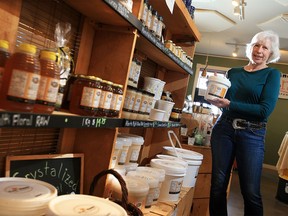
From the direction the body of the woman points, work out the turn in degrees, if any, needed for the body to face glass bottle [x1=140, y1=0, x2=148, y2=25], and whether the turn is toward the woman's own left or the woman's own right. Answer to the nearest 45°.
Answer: approximately 45° to the woman's own right

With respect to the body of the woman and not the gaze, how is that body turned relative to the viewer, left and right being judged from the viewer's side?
facing the viewer

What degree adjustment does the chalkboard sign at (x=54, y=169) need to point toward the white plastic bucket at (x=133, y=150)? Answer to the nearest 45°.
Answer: approximately 135° to its left

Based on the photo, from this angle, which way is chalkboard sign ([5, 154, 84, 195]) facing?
toward the camera

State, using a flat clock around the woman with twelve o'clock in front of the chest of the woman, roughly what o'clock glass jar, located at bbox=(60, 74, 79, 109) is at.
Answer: The glass jar is roughly at 1 o'clock from the woman.

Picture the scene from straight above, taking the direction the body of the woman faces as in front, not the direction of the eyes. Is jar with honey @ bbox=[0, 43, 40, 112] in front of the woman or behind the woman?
in front

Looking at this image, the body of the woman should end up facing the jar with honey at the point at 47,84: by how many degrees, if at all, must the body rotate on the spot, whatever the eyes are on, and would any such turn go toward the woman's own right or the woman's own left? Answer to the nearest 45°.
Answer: approximately 45° to the woman's own right

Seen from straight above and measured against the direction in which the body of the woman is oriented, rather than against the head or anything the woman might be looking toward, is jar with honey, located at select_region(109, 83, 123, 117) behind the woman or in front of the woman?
in front

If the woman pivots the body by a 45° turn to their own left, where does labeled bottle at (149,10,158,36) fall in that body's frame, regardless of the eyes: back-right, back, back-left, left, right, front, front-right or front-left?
right

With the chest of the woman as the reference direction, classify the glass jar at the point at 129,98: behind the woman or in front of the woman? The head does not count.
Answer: in front

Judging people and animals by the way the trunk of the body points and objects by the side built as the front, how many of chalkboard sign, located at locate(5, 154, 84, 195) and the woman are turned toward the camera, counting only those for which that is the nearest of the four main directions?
2
